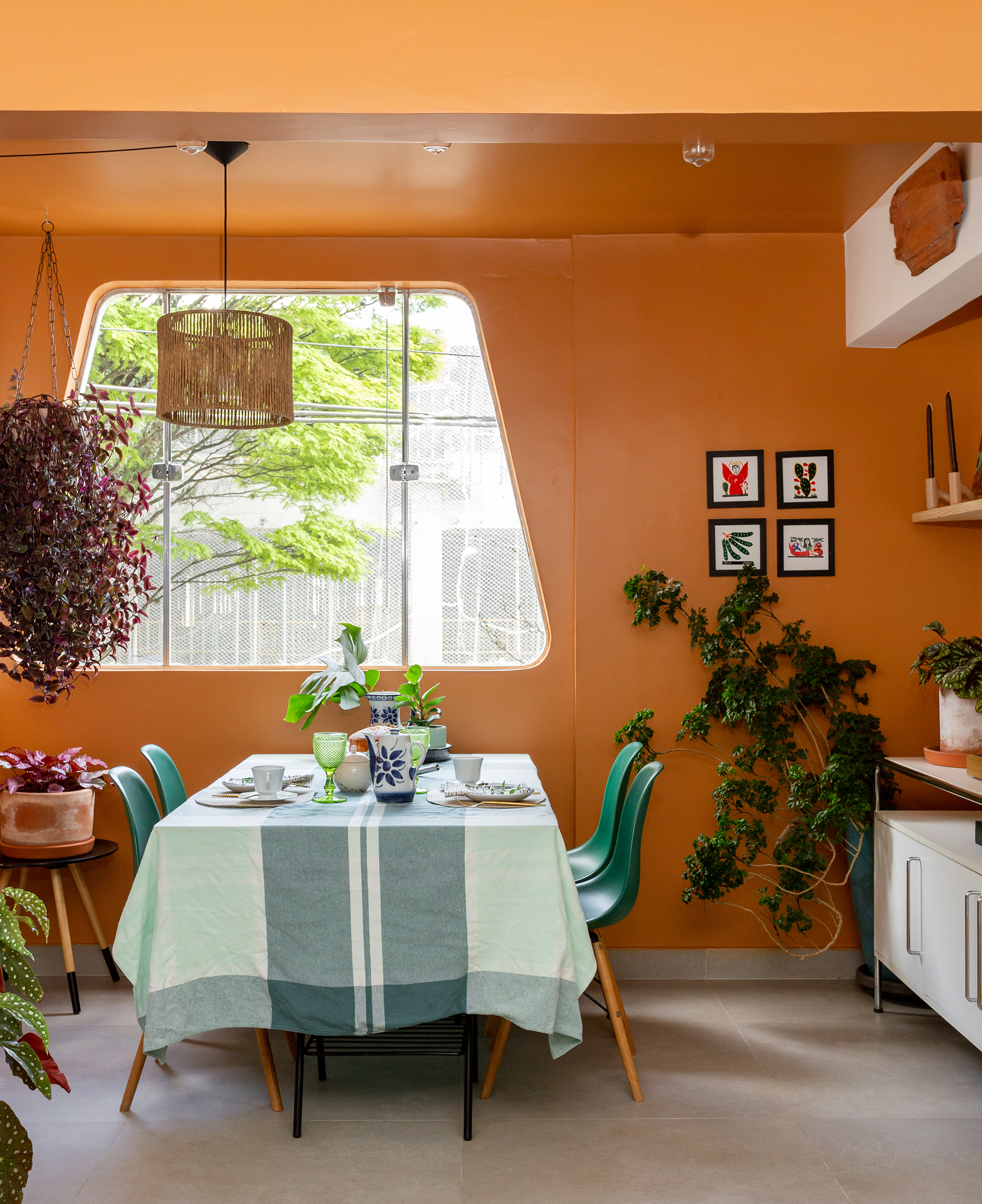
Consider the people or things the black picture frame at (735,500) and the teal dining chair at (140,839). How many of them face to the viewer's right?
1

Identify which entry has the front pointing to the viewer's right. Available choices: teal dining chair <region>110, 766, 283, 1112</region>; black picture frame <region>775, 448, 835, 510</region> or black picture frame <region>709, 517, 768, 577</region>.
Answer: the teal dining chair

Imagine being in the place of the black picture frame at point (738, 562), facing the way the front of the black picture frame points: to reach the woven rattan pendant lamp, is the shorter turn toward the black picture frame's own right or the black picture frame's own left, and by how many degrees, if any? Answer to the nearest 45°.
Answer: approximately 45° to the black picture frame's own right

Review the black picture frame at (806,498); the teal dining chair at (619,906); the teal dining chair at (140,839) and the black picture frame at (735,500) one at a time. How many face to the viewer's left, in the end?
1

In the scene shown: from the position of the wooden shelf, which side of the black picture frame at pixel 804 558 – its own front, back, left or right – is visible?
left

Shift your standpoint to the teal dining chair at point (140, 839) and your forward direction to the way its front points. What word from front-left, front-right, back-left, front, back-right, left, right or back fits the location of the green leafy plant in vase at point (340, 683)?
front-left

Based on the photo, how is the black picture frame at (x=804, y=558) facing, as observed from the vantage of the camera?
facing the viewer

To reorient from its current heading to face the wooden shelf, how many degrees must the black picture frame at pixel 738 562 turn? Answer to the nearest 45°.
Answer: approximately 90° to its left

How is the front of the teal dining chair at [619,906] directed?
to the viewer's left

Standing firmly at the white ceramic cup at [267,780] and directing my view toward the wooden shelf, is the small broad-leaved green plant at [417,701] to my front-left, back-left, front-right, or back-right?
front-left

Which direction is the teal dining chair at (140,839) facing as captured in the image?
to the viewer's right

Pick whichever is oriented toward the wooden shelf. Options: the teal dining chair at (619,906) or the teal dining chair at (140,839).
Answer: the teal dining chair at (140,839)

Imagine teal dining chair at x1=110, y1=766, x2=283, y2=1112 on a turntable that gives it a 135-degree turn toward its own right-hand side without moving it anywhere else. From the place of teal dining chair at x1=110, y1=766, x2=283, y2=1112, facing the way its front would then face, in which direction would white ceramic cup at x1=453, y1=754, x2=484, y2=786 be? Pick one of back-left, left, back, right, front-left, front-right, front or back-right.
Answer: back-left

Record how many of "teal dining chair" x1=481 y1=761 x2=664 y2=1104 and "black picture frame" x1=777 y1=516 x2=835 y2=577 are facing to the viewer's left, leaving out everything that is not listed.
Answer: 1

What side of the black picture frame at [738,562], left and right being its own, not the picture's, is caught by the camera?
front
